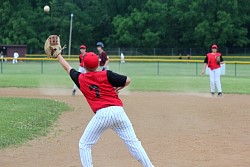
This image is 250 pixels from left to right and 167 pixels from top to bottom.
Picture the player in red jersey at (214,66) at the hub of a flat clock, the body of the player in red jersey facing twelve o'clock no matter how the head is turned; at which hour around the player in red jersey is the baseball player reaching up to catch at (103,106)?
The baseball player reaching up to catch is roughly at 12 o'clock from the player in red jersey.

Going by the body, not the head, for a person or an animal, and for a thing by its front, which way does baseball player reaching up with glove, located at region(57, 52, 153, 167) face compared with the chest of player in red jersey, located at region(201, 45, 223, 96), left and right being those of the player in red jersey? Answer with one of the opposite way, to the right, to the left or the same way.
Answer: the opposite way

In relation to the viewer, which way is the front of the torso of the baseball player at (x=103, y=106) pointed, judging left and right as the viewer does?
facing away from the viewer

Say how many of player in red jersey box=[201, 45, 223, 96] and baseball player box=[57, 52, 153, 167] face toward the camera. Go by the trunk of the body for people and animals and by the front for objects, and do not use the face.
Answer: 1

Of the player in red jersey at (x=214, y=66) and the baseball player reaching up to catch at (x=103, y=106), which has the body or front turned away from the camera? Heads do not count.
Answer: the baseball player reaching up to catch

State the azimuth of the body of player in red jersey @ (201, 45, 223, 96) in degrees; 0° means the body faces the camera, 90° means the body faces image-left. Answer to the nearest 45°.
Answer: approximately 0°
